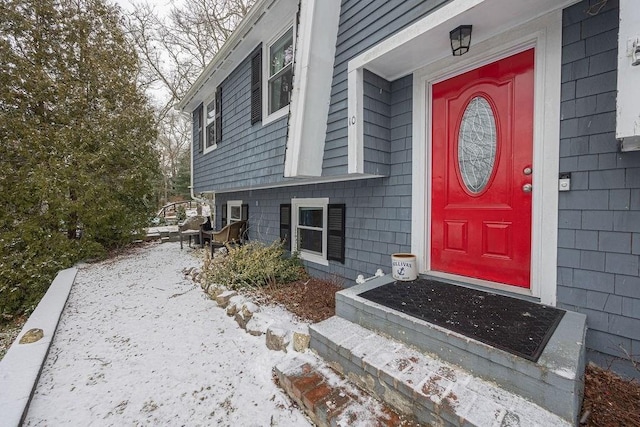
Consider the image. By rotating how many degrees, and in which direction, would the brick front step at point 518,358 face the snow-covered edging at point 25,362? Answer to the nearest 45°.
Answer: approximately 45° to its right

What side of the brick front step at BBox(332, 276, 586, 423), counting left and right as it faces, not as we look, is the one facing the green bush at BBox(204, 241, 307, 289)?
right

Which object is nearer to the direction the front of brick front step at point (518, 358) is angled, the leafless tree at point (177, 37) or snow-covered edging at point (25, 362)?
the snow-covered edging

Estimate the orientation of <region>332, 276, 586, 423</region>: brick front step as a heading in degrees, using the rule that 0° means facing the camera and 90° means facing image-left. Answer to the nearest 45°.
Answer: approximately 45°

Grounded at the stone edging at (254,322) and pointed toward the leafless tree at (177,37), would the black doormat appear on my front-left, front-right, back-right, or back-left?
back-right

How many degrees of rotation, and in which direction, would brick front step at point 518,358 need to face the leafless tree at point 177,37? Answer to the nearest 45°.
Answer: approximately 90° to its right

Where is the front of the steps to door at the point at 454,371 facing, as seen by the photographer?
facing the viewer and to the left of the viewer

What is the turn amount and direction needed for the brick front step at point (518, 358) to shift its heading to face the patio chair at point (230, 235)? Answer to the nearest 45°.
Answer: approximately 90° to its right

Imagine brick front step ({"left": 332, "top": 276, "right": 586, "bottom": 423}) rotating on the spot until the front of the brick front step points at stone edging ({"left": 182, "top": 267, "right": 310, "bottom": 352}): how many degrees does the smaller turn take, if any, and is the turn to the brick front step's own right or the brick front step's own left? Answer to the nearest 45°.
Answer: approximately 45° to the brick front step's own right
